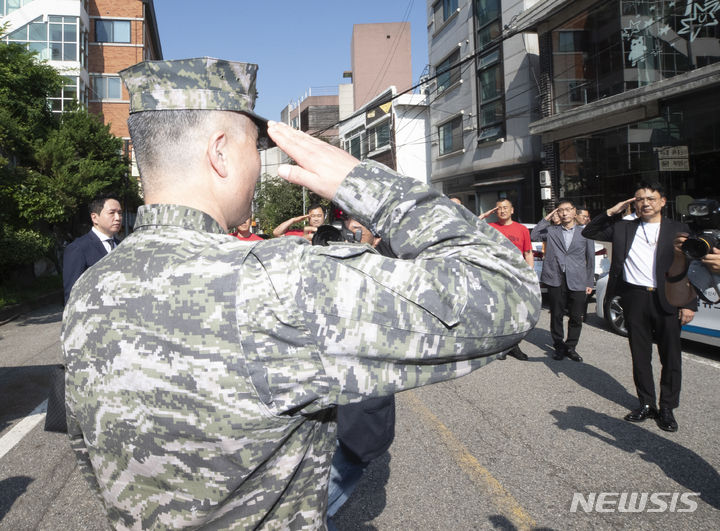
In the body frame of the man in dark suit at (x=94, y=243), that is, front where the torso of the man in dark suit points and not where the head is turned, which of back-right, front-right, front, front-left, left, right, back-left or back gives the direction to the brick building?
back-left

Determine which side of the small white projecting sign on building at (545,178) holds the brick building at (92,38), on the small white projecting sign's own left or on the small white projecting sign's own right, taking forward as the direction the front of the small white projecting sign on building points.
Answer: on the small white projecting sign's own right

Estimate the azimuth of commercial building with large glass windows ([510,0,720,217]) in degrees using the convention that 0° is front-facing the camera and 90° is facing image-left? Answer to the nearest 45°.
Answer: approximately 45°

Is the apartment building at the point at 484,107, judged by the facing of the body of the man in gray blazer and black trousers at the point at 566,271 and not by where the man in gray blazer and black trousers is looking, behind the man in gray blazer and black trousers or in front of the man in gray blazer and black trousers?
behind

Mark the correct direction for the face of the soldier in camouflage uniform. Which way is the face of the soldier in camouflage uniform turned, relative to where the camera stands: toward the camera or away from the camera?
away from the camera

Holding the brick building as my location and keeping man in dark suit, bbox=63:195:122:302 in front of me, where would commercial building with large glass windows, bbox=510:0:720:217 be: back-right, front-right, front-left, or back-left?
front-left

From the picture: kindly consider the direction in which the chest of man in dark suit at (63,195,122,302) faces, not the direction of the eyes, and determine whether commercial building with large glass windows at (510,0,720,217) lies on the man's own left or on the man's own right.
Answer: on the man's own left

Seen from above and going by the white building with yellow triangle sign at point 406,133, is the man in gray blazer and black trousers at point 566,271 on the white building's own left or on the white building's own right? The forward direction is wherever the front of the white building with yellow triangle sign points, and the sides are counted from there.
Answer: on the white building's own left

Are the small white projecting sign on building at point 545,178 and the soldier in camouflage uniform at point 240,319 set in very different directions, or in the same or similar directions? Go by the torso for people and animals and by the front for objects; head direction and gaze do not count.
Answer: very different directions

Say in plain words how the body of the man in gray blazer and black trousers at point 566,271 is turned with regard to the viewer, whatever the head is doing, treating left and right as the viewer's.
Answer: facing the viewer

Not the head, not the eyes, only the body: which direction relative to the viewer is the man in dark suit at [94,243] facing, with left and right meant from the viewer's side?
facing the viewer and to the right of the viewer

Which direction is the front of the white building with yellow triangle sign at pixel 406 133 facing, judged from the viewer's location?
facing the viewer and to the left of the viewer

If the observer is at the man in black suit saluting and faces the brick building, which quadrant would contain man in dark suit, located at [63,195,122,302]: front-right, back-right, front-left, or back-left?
front-left

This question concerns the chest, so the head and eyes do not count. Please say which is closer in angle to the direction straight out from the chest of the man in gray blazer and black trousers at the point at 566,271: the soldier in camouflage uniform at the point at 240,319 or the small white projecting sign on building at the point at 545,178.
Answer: the soldier in camouflage uniform

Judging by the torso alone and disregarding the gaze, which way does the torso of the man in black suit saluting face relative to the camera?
toward the camera

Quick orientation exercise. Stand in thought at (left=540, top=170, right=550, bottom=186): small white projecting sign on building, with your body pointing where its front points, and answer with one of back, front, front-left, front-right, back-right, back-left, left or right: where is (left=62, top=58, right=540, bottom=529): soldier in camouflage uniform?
front-left

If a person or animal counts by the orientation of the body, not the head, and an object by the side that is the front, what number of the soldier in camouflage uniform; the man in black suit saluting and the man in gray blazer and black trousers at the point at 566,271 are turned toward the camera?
2
